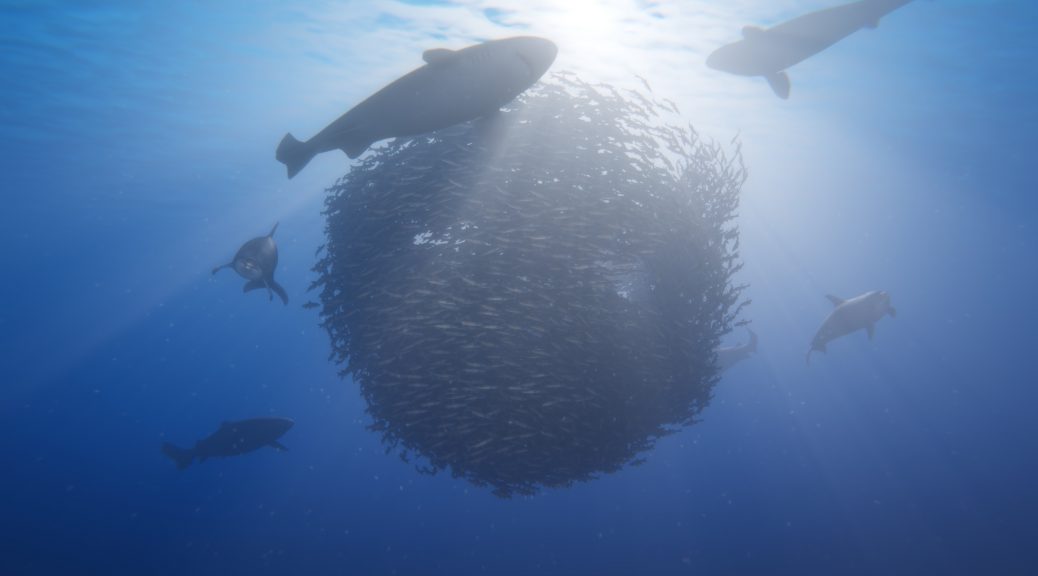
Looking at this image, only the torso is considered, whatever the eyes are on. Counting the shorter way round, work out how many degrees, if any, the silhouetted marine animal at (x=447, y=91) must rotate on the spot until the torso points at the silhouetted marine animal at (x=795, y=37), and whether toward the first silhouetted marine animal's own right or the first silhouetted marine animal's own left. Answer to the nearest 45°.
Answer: approximately 45° to the first silhouetted marine animal's own left

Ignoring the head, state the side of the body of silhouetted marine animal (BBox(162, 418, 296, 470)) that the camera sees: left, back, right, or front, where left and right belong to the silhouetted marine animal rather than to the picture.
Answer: right

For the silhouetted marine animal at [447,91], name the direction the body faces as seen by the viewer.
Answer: to the viewer's right

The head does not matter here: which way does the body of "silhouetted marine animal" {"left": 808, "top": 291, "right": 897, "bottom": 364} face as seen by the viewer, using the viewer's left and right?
facing to the right of the viewer

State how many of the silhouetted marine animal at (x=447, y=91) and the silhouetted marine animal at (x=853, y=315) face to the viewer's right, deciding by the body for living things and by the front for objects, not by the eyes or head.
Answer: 2
